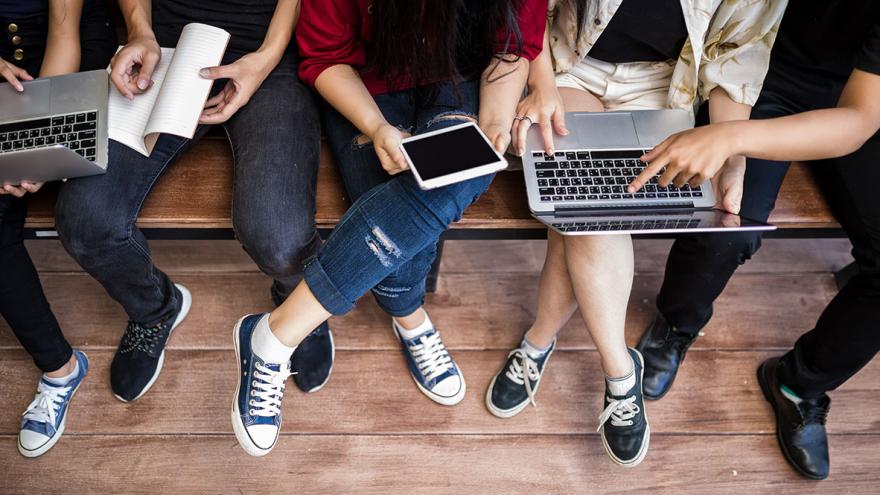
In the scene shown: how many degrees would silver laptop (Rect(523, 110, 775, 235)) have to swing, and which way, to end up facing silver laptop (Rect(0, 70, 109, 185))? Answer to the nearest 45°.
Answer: approximately 90° to its left

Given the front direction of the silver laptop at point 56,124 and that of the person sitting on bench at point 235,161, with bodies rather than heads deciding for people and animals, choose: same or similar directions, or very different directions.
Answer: very different directions

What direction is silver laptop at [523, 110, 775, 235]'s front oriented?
away from the camera

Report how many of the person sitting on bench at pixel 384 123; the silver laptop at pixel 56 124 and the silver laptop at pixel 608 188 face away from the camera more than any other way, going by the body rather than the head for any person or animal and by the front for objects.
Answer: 2

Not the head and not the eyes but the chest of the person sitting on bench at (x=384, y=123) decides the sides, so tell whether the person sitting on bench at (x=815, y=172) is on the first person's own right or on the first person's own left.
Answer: on the first person's own left

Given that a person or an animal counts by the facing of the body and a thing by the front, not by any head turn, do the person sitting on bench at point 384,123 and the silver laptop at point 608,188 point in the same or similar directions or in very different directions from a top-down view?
very different directions

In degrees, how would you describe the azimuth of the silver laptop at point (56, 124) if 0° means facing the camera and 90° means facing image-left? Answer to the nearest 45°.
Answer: approximately 180°

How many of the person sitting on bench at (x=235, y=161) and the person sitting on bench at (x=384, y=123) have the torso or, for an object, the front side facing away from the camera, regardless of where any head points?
0

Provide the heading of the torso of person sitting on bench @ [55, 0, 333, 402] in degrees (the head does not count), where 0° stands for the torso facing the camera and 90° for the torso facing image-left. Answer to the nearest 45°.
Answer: approximately 0°

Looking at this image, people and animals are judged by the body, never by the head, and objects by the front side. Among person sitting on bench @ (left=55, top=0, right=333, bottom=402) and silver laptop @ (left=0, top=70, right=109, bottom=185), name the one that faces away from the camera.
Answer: the silver laptop
